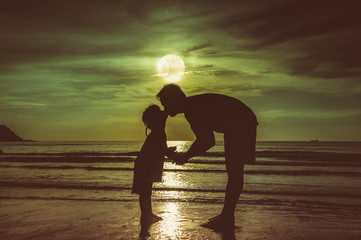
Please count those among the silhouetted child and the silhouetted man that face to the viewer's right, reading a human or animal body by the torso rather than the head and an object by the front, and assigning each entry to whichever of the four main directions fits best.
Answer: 1

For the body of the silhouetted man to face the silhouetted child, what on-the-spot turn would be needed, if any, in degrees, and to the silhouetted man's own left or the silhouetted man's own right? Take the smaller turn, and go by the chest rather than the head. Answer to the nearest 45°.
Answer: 0° — they already face them

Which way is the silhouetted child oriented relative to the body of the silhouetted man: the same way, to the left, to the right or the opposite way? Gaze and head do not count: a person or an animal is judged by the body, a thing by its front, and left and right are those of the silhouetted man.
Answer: the opposite way

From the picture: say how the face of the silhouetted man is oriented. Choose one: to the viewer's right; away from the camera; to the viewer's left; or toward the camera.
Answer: to the viewer's left

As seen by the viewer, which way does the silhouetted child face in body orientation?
to the viewer's right

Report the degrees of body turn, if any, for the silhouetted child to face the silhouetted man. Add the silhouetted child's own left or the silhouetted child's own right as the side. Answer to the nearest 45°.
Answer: approximately 45° to the silhouetted child's own right

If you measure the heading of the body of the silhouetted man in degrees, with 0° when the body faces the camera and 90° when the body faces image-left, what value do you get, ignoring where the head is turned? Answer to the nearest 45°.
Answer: approximately 90°

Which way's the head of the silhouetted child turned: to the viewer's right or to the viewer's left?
to the viewer's right
